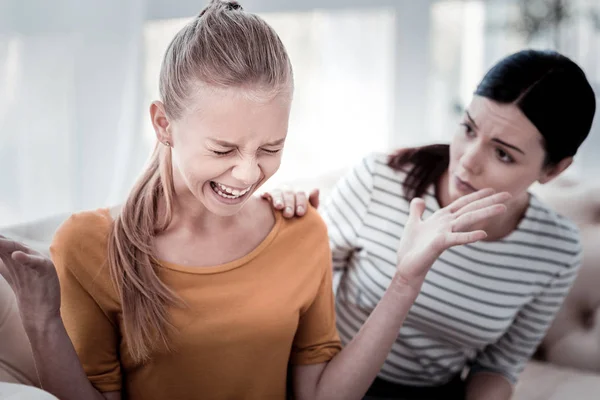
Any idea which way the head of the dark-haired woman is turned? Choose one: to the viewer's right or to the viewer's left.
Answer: to the viewer's left

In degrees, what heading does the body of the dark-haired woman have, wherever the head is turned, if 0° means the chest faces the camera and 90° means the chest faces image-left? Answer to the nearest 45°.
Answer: approximately 45°

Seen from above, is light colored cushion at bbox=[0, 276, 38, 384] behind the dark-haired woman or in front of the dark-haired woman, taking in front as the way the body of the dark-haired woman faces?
in front
